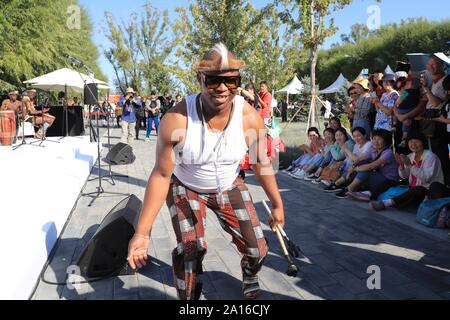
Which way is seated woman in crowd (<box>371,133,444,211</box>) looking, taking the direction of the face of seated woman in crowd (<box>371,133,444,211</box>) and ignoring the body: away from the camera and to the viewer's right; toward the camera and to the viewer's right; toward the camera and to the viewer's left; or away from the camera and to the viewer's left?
toward the camera and to the viewer's left

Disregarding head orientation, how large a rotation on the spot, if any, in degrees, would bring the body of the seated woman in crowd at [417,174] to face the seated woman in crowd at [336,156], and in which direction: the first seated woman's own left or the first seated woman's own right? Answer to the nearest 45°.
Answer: approximately 90° to the first seated woman's own right

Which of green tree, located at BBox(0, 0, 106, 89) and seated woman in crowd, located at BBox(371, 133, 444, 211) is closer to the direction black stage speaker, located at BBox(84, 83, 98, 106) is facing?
the seated woman in crowd

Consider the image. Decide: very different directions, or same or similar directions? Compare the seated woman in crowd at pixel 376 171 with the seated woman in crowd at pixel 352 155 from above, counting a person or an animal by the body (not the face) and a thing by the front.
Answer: same or similar directions

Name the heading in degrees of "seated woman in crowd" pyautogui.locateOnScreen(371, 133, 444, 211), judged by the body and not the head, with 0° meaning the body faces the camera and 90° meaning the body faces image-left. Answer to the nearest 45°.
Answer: approximately 45°

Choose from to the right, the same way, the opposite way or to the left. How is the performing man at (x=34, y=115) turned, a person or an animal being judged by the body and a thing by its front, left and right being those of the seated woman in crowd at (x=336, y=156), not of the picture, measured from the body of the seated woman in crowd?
the opposite way

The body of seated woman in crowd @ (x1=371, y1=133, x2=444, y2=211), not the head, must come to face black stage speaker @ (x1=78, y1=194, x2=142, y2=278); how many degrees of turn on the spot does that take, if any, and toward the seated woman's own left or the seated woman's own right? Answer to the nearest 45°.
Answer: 0° — they already face it

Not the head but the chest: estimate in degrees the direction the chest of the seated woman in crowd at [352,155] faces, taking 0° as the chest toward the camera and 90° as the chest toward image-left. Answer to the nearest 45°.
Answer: approximately 45°
